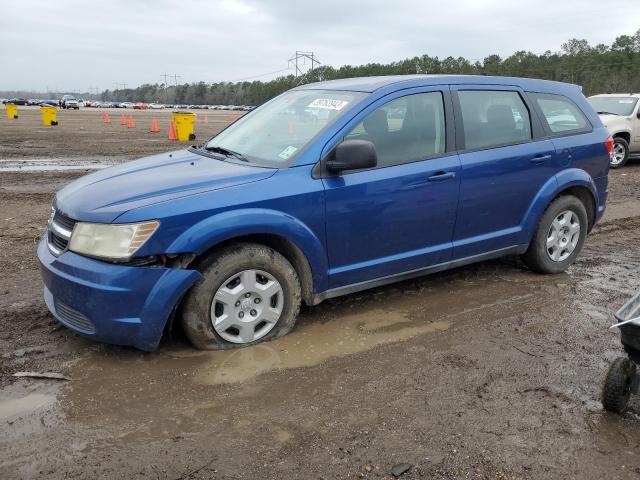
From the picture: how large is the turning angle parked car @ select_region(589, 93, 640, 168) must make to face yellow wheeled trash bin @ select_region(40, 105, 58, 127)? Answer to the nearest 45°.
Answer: approximately 45° to its right

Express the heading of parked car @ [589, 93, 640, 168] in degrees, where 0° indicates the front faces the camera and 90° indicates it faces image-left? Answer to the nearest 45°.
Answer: approximately 45°

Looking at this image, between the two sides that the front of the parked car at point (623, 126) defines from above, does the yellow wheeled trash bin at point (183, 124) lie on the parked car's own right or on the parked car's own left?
on the parked car's own right

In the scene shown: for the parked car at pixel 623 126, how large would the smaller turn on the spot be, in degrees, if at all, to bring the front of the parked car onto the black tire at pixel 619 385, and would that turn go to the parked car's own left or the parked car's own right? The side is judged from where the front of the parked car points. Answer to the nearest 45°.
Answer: approximately 45° to the parked car's own left

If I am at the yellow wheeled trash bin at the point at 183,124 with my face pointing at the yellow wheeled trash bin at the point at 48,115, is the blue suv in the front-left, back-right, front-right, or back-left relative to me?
back-left

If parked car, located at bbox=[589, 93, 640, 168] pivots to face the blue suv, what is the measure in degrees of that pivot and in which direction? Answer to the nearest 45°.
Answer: approximately 45° to its left

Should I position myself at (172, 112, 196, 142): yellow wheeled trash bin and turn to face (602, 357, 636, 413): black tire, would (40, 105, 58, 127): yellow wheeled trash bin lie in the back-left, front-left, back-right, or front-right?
back-right
